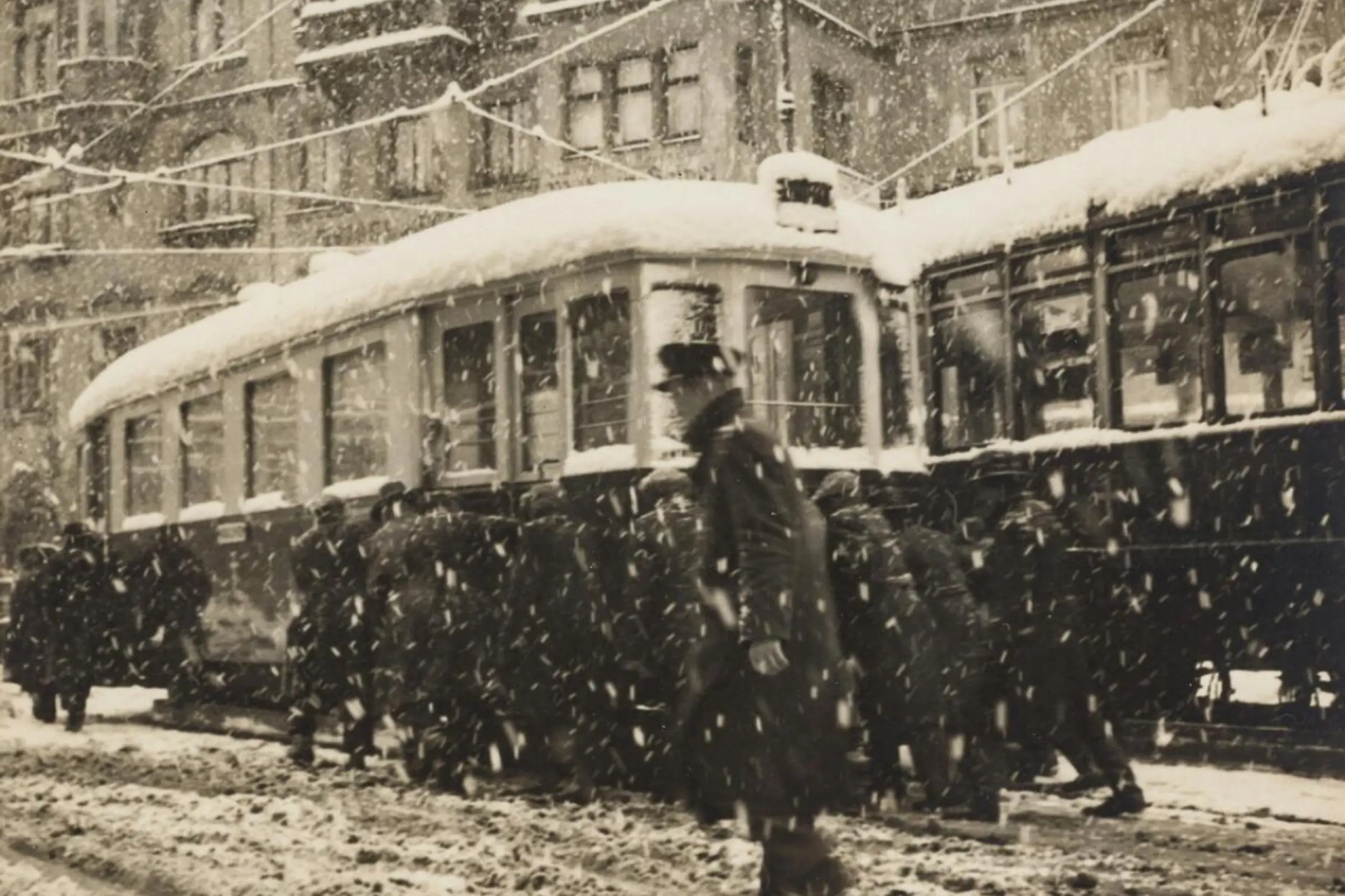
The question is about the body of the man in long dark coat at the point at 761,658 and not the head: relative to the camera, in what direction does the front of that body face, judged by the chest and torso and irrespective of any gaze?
to the viewer's left

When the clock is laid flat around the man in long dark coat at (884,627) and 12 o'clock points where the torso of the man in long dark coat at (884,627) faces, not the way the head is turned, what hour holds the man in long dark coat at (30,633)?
the man in long dark coat at (30,633) is roughly at 11 o'clock from the man in long dark coat at (884,627).

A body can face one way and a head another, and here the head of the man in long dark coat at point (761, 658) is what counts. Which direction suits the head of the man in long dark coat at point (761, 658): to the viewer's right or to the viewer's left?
to the viewer's left

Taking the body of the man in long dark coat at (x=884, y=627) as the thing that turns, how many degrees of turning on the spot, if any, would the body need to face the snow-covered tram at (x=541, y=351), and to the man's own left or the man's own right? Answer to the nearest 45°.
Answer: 0° — they already face it
